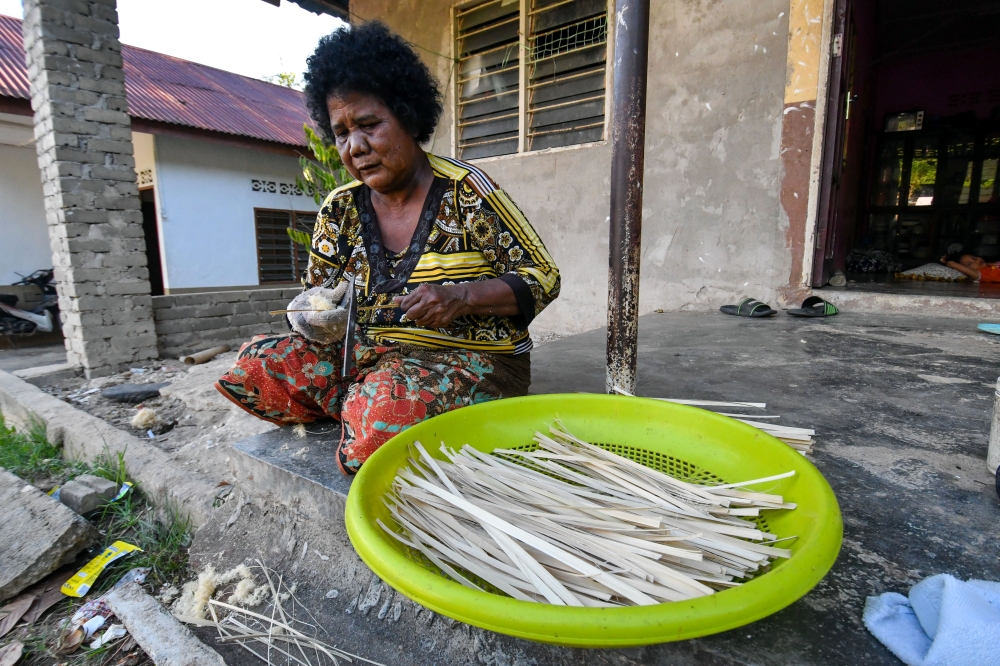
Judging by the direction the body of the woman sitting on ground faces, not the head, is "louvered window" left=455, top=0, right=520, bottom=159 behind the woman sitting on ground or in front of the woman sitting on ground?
behind

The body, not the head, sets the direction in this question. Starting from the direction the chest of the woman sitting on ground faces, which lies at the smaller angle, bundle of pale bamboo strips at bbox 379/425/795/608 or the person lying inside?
the bundle of pale bamboo strips

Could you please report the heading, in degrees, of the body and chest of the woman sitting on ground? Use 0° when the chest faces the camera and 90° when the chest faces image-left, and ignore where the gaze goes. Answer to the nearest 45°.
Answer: approximately 45°

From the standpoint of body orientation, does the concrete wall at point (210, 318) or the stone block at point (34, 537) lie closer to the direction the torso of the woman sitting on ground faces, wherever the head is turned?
the stone block

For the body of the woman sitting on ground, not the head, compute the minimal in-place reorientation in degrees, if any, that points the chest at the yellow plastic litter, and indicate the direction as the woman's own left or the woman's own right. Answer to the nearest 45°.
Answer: approximately 90° to the woman's own right

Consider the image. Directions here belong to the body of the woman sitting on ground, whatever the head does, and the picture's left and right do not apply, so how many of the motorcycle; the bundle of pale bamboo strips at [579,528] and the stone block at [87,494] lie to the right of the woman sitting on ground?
2

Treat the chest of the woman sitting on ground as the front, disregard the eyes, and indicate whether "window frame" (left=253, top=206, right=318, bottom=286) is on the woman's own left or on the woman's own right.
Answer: on the woman's own right
